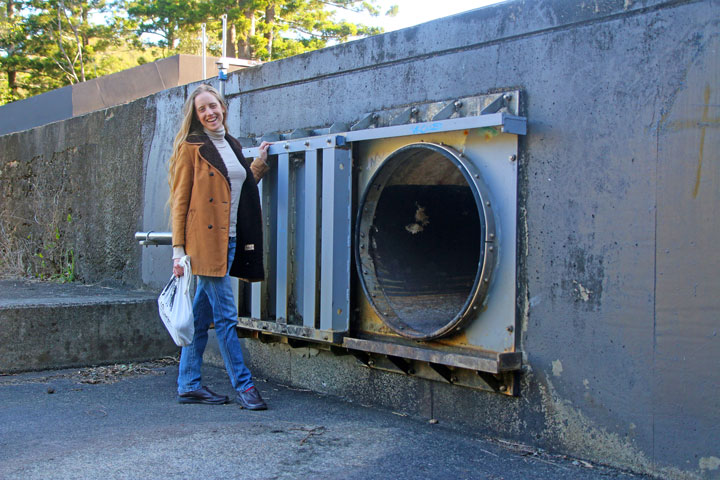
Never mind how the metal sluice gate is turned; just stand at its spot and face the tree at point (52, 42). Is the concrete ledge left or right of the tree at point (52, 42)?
left

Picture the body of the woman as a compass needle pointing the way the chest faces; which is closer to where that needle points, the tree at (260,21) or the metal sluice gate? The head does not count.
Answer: the metal sluice gate

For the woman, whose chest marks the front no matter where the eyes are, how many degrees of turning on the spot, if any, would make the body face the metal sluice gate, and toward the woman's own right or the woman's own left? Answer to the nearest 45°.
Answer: approximately 45° to the woman's own left

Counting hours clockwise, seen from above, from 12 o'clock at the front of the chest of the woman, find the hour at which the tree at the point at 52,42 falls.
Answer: The tree is roughly at 7 o'clock from the woman.

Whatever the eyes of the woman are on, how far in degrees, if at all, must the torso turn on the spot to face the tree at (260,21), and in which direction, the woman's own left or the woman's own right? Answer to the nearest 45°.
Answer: approximately 135° to the woman's own left

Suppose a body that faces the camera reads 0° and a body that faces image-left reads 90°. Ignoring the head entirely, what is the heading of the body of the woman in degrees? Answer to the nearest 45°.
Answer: approximately 315°

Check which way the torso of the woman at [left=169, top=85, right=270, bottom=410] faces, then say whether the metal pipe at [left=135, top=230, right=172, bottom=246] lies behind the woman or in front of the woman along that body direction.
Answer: behind
